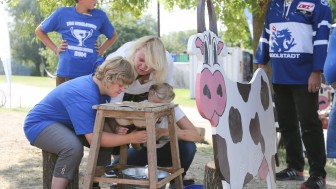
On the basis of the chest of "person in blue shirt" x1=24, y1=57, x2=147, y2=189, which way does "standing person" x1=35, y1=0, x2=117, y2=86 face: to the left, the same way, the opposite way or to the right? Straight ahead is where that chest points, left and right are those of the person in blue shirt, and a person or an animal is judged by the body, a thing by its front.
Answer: to the right

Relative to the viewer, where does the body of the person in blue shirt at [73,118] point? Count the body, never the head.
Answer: to the viewer's right

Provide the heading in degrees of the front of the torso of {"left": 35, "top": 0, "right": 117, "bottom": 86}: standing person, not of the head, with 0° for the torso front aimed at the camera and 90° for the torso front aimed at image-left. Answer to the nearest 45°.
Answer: approximately 0°

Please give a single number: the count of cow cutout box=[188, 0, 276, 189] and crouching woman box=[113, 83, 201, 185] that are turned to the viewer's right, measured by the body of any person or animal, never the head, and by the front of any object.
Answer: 0

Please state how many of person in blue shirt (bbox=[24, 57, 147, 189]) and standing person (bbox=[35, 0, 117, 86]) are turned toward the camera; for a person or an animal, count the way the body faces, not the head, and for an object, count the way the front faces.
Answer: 1

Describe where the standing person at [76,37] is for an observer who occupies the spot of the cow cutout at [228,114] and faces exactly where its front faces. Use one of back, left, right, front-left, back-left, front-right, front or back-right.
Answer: right

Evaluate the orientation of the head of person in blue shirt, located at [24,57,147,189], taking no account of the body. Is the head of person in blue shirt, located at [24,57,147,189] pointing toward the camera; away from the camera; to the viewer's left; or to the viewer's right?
to the viewer's right

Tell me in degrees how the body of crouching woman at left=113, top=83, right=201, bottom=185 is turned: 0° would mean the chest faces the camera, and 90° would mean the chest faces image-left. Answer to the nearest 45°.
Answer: approximately 45°

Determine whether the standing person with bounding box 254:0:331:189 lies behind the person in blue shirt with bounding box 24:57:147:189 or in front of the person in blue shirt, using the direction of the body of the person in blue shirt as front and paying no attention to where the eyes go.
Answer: in front
